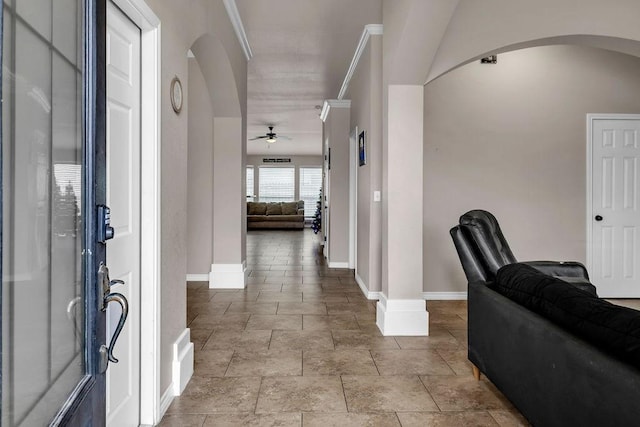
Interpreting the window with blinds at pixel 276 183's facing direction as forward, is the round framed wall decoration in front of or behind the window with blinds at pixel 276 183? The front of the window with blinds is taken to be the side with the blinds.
in front

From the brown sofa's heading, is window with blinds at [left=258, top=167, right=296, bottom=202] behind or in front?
behind

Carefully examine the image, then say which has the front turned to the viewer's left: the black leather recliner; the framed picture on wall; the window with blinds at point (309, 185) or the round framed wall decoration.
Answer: the framed picture on wall

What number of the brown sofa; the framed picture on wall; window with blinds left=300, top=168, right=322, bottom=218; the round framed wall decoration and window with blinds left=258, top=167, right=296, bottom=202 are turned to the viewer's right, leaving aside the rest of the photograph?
1

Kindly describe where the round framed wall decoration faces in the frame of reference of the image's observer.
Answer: facing to the right of the viewer

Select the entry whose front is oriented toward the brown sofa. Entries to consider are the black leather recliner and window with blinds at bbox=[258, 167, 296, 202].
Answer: the window with blinds

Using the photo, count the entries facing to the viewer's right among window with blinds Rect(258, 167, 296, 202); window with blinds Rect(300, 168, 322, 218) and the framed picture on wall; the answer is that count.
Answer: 0

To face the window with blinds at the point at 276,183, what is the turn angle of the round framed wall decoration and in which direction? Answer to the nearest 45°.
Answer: approximately 90° to its left

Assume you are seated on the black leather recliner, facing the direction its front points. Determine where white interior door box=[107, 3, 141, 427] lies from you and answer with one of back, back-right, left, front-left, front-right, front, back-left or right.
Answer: right

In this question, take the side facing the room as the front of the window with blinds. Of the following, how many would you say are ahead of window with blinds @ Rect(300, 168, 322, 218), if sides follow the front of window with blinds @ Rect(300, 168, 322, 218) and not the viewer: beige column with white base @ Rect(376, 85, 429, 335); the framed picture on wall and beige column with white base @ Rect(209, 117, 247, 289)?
3

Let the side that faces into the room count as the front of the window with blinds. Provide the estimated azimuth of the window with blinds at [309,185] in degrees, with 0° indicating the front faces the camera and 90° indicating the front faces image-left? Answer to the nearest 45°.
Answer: approximately 0°

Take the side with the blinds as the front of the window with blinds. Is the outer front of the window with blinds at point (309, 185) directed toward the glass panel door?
yes

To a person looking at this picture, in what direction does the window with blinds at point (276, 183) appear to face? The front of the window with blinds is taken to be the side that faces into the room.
facing the viewer

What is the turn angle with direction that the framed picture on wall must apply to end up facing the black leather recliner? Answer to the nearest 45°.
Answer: approximately 90° to its left

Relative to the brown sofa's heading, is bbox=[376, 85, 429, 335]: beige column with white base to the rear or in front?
in front

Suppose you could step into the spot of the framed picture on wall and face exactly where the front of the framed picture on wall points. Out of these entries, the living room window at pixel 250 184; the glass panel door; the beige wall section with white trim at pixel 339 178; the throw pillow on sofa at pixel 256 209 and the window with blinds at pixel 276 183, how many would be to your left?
1

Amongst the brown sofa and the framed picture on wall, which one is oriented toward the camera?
the brown sofa

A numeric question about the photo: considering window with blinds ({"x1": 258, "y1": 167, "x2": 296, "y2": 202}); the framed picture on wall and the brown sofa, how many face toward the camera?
2

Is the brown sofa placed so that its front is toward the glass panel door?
yes

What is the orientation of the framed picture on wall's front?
to the viewer's left

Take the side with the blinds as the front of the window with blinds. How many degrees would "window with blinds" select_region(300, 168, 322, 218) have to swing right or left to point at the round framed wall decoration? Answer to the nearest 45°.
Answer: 0° — it already faces it
